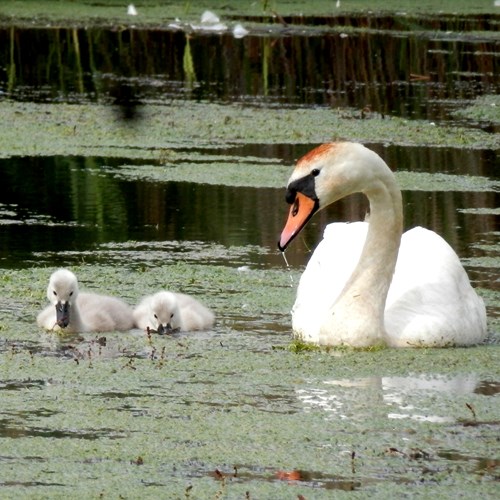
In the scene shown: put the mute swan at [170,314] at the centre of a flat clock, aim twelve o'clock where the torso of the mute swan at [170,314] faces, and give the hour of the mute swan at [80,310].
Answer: the mute swan at [80,310] is roughly at 2 o'clock from the mute swan at [170,314].

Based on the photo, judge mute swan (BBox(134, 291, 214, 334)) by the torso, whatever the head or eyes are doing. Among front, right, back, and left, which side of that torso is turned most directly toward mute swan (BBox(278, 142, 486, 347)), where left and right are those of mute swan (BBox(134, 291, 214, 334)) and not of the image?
left

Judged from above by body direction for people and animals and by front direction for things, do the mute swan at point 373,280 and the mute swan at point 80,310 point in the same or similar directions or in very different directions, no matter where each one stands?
same or similar directions

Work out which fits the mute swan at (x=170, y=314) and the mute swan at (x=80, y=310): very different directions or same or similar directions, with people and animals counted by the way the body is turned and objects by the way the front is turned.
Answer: same or similar directions

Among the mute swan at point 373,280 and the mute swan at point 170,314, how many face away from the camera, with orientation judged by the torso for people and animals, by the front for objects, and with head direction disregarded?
0

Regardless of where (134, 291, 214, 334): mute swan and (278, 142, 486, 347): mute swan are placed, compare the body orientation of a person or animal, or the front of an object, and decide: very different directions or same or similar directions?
same or similar directions

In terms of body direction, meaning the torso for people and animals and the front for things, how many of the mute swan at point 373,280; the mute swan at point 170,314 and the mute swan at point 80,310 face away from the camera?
0

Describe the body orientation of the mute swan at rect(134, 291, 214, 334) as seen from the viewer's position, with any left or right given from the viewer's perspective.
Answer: facing the viewer and to the left of the viewer

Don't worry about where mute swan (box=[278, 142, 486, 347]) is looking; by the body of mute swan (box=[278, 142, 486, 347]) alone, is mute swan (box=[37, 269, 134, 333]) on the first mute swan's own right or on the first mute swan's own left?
on the first mute swan's own right

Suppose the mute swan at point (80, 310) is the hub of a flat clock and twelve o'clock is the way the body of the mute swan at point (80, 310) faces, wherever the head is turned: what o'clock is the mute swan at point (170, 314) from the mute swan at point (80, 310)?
the mute swan at point (170, 314) is roughly at 8 o'clock from the mute swan at point (80, 310).
